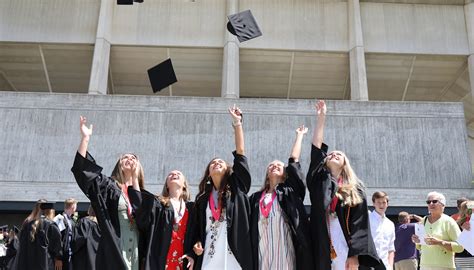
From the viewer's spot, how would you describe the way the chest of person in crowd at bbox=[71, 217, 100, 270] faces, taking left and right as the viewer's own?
facing away from the viewer

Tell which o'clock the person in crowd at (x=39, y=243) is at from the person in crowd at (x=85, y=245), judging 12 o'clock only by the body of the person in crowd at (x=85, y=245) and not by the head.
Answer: the person in crowd at (x=39, y=243) is roughly at 10 o'clock from the person in crowd at (x=85, y=245).

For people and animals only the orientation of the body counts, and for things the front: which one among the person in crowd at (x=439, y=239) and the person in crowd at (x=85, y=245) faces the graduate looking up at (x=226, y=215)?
the person in crowd at (x=439, y=239)

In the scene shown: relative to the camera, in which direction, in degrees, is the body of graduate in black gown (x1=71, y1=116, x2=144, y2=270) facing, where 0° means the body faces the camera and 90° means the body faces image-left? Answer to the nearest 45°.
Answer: approximately 315°

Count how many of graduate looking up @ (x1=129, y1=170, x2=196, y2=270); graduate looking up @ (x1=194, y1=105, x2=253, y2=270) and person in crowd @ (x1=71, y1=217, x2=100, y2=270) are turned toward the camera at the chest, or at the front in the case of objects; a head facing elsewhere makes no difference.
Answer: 2

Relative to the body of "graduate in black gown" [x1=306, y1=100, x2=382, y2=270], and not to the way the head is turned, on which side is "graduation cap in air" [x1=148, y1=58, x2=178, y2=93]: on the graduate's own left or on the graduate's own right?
on the graduate's own right

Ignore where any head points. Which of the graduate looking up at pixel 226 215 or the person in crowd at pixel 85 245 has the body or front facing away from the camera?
the person in crowd

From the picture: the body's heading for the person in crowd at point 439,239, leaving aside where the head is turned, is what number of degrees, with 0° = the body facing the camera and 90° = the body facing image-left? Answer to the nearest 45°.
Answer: approximately 45°
